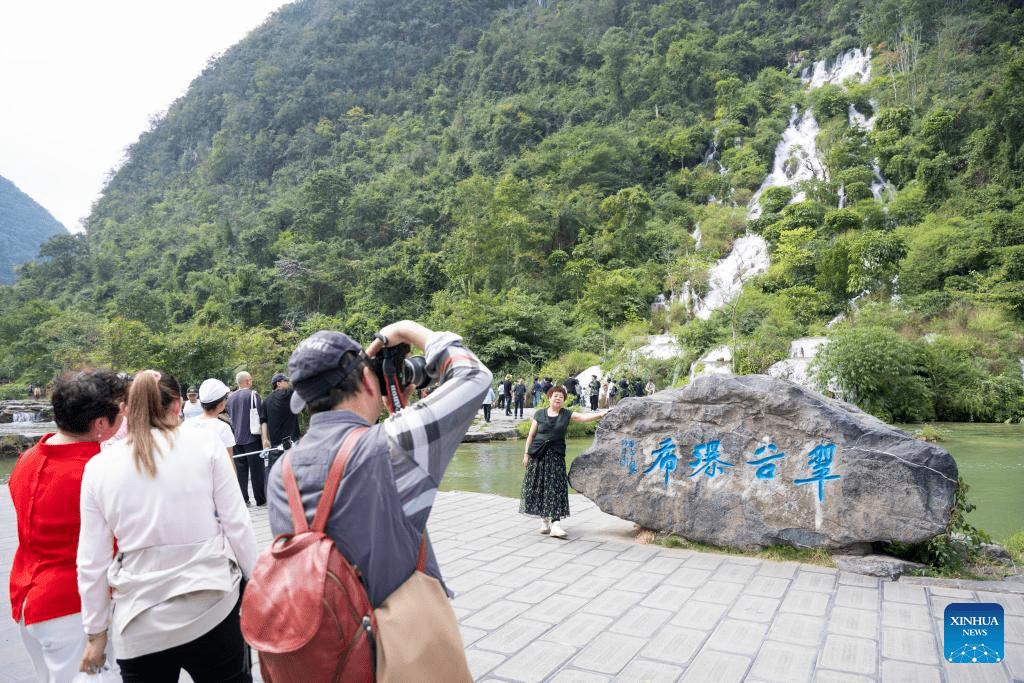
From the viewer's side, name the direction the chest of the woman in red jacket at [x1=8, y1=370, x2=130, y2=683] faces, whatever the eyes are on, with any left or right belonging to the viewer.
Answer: facing away from the viewer and to the right of the viewer

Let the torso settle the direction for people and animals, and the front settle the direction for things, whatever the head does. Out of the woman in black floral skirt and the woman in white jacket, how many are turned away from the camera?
1

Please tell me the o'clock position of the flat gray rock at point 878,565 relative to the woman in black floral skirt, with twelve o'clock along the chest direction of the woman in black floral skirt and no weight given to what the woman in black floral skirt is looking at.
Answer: The flat gray rock is roughly at 10 o'clock from the woman in black floral skirt.

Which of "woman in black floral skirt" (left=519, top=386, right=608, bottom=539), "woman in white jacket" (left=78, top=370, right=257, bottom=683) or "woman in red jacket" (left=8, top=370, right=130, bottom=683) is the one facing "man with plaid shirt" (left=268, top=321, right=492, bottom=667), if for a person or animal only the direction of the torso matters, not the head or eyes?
the woman in black floral skirt

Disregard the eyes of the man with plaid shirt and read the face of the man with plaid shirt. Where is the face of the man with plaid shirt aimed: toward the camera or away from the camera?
away from the camera

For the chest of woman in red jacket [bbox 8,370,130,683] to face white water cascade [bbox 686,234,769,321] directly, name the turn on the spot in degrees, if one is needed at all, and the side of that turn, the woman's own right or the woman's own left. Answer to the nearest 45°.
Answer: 0° — they already face it

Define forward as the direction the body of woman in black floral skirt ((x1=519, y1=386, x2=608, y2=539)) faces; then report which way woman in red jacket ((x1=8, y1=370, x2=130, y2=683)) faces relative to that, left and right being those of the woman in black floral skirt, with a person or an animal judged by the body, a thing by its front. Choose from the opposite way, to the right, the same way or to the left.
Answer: the opposite way

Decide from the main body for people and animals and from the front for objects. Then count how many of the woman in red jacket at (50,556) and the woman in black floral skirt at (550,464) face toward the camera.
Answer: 1

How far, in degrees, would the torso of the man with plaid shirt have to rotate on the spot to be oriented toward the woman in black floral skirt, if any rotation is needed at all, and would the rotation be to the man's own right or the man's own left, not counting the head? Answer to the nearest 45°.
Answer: approximately 45° to the man's own left

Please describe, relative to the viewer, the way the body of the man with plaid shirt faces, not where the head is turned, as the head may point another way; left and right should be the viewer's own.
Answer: facing away from the viewer and to the right of the viewer

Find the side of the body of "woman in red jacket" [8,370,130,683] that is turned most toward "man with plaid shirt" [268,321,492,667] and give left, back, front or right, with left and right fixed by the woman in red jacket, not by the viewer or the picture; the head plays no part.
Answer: right

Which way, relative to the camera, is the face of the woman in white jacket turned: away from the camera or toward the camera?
away from the camera

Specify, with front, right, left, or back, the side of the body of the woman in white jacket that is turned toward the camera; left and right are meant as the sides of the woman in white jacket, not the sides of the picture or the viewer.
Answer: back
